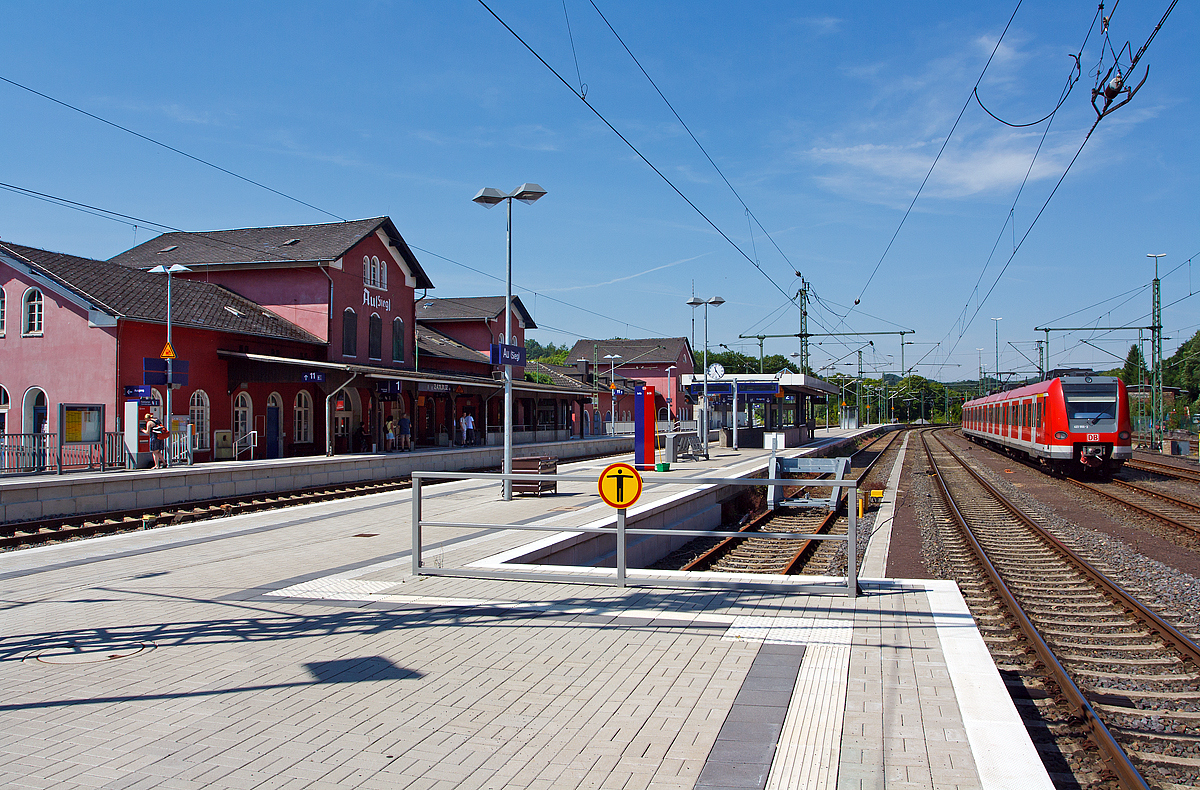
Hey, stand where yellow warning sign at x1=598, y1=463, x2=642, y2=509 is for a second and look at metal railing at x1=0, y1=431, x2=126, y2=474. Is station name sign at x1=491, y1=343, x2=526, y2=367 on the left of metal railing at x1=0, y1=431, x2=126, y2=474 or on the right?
right

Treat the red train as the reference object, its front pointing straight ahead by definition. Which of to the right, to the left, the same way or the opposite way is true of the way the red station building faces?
to the left

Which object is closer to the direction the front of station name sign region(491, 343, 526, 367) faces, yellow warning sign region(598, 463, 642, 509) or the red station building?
the yellow warning sign

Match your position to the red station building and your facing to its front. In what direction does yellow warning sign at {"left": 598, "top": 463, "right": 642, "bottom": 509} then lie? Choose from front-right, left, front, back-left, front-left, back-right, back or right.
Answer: front-right

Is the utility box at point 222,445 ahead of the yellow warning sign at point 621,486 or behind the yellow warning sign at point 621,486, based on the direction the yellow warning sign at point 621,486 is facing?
behind

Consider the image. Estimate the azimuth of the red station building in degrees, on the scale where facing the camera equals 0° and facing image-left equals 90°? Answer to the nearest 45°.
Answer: approximately 315°

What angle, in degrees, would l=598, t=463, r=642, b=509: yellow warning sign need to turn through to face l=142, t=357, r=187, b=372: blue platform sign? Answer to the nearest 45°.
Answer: approximately 135° to its right
